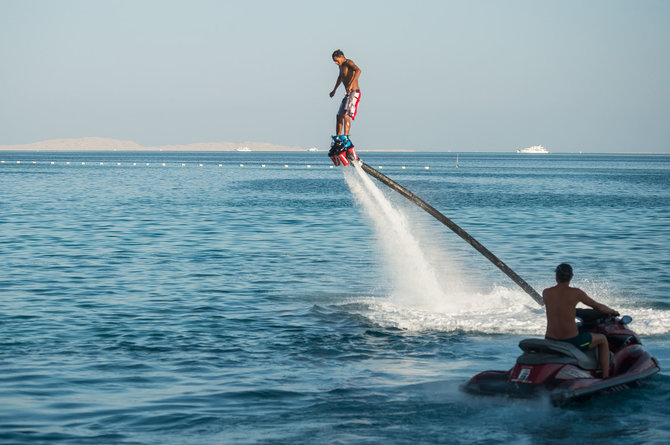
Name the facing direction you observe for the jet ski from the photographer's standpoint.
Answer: facing away from the viewer and to the right of the viewer

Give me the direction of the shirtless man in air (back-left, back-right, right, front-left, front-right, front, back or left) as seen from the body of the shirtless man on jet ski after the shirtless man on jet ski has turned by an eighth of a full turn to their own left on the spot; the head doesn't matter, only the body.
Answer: front-left

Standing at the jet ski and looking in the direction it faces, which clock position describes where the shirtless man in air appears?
The shirtless man in air is roughly at 9 o'clock from the jet ski.

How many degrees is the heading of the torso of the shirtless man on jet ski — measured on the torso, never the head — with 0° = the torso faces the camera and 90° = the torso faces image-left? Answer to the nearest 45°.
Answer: approximately 225°
